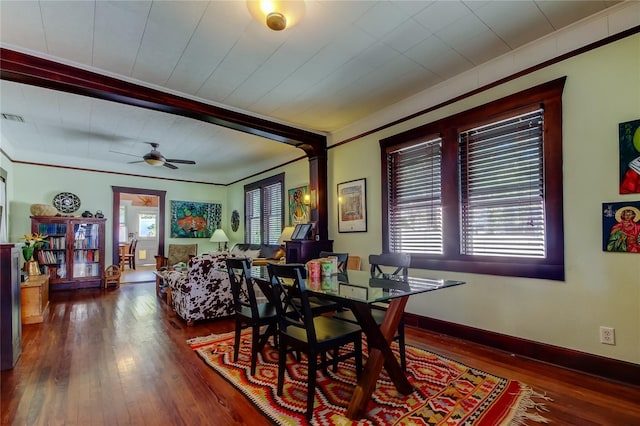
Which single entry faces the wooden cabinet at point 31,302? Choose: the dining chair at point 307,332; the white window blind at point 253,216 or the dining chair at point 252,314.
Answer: the white window blind

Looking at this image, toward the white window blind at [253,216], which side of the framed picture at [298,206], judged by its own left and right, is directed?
right

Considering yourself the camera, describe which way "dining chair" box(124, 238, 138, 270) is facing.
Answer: facing to the left of the viewer

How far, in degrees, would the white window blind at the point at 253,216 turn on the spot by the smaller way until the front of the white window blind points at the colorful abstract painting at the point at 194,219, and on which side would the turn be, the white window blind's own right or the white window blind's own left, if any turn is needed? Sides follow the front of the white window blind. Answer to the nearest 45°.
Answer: approximately 90° to the white window blind's own right

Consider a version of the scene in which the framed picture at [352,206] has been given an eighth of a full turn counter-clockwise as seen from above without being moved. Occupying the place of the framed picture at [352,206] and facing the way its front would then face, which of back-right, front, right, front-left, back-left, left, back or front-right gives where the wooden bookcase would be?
right

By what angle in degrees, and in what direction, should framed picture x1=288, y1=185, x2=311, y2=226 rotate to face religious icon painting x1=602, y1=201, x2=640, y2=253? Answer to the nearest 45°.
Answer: approximately 90° to its left

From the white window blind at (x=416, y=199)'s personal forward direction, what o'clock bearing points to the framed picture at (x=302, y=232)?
The framed picture is roughly at 2 o'clock from the white window blind.

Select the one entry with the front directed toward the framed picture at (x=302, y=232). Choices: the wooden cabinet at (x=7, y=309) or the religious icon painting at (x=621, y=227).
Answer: the wooden cabinet

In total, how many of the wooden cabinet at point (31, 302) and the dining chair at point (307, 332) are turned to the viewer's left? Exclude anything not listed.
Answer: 0

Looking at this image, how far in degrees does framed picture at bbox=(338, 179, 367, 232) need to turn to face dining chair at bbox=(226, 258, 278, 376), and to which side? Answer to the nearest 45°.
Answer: approximately 45° to its left

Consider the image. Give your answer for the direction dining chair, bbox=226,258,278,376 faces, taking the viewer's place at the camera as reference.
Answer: facing away from the viewer and to the right of the viewer

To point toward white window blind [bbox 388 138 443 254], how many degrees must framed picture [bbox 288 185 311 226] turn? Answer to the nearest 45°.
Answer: approximately 90° to its left

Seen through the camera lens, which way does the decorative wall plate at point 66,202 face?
facing the viewer

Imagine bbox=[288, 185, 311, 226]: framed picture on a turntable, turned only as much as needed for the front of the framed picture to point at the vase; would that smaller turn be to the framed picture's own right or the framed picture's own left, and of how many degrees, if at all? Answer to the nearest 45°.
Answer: approximately 45° to the framed picture's own right

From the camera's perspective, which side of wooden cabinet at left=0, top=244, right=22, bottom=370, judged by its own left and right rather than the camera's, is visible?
right
